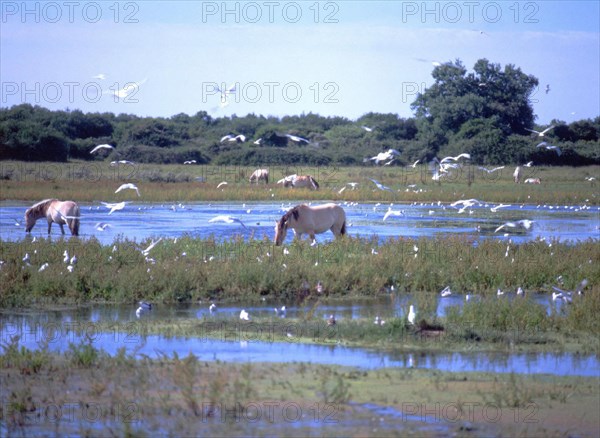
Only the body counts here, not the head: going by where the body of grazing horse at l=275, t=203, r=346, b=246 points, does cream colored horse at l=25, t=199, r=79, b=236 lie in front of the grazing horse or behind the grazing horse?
in front

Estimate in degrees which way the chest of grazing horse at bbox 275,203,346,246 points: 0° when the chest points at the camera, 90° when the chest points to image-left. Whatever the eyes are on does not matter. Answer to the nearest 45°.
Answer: approximately 90°

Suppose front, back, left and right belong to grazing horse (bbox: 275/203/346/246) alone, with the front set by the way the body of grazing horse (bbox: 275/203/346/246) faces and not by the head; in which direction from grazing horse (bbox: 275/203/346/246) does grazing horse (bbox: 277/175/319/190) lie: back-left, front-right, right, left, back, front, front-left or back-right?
right

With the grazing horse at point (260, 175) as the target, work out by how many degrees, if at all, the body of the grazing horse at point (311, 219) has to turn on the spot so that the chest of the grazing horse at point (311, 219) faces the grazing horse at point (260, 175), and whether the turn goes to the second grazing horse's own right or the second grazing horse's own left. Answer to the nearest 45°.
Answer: approximately 90° to the second grazing horse's own right

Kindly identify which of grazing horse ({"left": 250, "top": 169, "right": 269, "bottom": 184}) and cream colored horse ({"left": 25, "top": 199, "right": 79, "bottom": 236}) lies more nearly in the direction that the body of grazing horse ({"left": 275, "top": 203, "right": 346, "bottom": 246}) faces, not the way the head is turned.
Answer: the cream colored horse
